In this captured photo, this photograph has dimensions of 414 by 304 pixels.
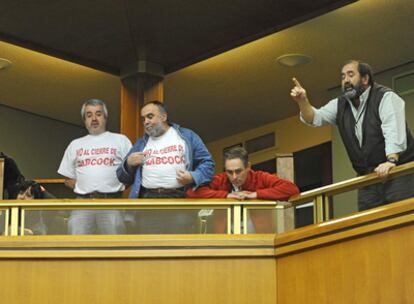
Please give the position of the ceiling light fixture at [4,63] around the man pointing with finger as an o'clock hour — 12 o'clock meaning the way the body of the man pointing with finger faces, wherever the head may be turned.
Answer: The ceiling light fixture is roughly at 3 o'clock from the man pointing with finger.

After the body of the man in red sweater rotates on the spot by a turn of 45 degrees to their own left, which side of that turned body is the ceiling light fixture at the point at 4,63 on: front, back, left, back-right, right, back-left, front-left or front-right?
back

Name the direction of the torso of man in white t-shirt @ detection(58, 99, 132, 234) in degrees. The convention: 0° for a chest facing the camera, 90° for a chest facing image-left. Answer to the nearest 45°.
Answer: approximately 0°

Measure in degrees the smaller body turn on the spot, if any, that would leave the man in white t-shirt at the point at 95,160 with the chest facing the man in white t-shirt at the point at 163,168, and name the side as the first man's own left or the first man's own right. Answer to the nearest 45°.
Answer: approximately 45° to the first man's own left

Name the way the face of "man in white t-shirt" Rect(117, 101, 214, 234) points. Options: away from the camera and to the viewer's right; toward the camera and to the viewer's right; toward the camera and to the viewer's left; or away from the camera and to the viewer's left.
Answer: toward the camera and to the viewer's left

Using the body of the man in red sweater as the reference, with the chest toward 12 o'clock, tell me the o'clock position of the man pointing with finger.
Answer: The man pointing with finger is roughly at 10 o'clock from the man in red sweater.

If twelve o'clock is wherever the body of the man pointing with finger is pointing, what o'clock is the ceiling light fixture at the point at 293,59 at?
The ceiling light fixture is roughly at 4 o'clock from the man pointing with finger.

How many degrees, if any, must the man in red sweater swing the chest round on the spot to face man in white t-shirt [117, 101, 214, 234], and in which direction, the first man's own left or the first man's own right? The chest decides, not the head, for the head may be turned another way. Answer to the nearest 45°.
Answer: approximately 90° to the first man's own right

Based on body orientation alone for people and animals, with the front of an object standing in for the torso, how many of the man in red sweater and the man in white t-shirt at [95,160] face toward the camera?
2

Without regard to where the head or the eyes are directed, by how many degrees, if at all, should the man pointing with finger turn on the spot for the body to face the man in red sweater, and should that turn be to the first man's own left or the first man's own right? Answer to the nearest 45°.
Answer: approximately 90° to the first man's own right

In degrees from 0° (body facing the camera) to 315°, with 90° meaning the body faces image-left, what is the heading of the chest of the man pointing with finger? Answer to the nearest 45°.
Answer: approximately 45°

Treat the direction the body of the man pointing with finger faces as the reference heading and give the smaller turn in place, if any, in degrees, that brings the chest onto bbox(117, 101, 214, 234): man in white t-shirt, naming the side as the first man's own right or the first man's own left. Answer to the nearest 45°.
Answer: approximately 45° to the first man's own right
